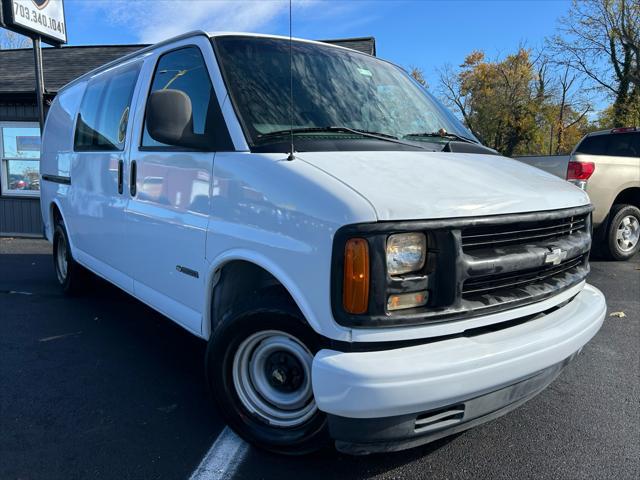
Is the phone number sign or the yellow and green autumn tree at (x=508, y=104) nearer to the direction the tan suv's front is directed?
the yellow and green autumn tree

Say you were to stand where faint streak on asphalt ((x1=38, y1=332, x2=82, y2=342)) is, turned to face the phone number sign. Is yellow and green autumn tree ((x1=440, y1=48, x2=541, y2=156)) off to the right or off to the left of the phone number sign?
right

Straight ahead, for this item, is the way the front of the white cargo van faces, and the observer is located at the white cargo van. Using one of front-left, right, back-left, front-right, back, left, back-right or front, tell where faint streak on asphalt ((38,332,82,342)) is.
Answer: back

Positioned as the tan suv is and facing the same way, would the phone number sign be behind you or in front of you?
behind

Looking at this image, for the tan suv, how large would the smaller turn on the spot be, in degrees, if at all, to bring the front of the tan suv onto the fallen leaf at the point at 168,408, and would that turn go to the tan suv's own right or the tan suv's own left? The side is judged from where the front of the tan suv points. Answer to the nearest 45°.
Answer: approximately 135° to the tan suv's own right

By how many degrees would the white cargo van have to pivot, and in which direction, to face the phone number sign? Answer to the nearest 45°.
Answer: approximately 180°

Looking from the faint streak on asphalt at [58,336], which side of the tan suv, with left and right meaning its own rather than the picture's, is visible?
back

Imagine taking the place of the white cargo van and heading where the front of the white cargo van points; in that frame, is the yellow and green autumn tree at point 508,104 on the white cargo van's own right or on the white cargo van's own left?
on the white cargo van's own left

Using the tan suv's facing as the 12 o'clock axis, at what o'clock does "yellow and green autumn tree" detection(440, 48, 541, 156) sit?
The yellow and green autumn tree is roughly at 10 o'clock from the tan suv.

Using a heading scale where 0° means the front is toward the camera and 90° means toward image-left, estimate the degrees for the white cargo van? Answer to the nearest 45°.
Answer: approximately 315°

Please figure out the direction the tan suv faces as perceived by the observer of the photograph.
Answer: facing away from the viewer and to the right of the viewer

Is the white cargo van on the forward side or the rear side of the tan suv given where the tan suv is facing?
on the rear side
